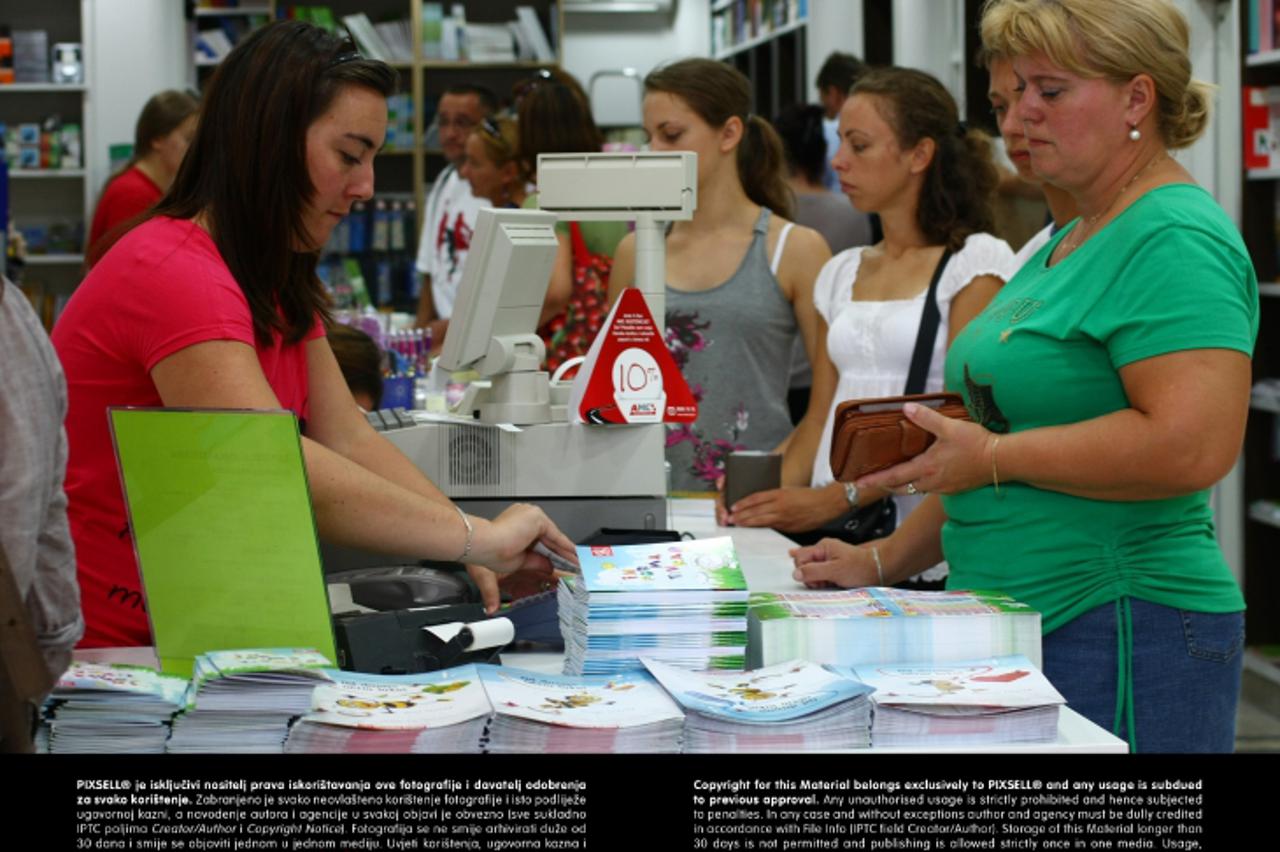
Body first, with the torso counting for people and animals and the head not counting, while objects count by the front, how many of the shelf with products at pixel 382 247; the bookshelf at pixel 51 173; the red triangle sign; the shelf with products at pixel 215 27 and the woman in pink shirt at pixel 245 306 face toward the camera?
4

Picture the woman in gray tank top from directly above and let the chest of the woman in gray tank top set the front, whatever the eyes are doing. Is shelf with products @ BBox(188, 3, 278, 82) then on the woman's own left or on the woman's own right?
on the woman's own right

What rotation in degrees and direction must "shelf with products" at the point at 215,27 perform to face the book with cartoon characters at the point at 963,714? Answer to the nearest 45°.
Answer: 0° — it already faces it

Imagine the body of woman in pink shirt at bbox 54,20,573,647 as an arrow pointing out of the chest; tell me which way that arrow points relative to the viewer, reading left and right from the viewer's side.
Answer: facing to the right of the viewer
